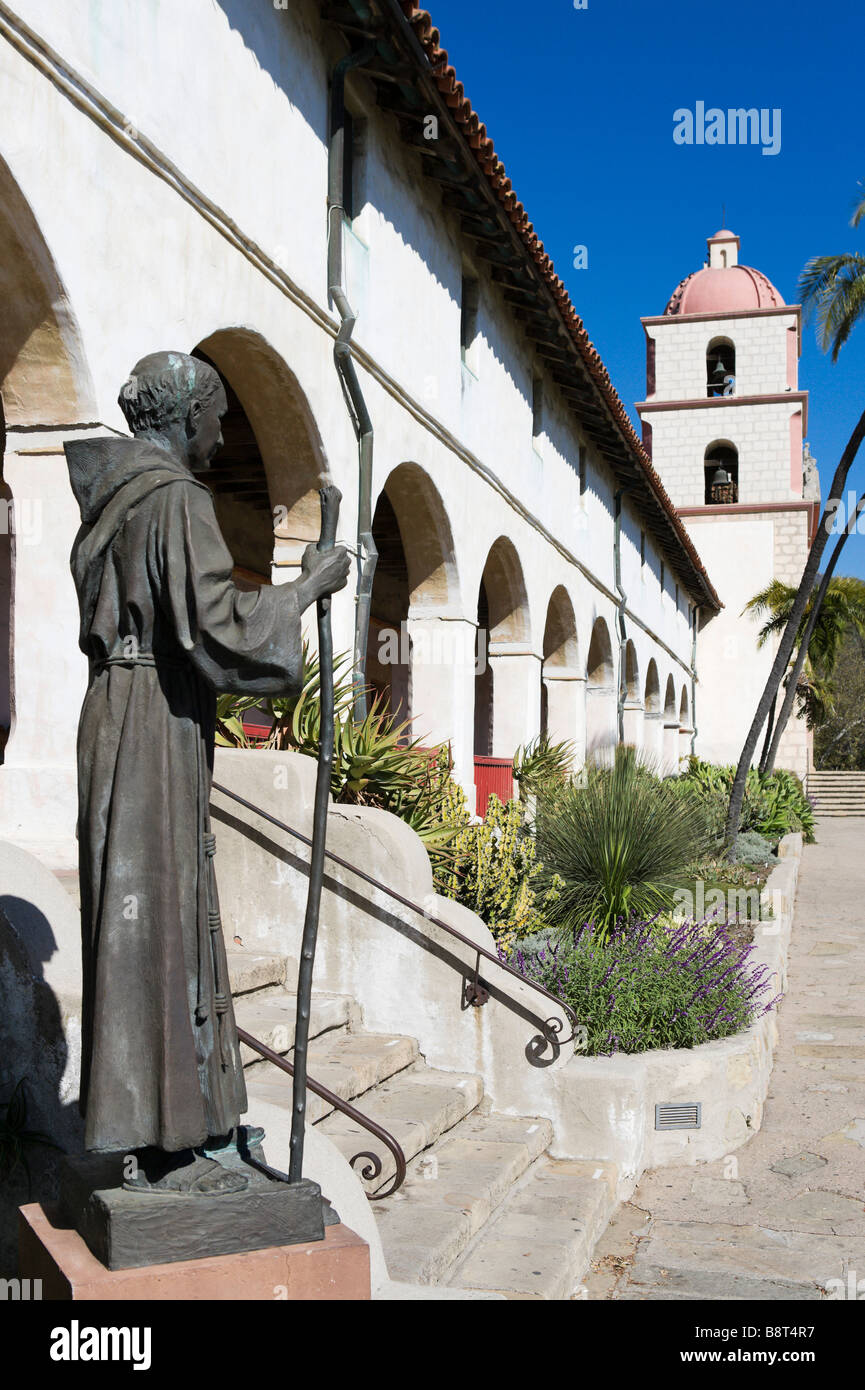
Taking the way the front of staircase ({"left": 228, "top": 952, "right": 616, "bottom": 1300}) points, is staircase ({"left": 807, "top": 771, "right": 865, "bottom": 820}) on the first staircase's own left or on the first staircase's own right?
on the first staircase's own left

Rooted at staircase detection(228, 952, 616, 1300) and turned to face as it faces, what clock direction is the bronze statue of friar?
The bronze statue of friar is roughly at 2 o'clock from the staircase.

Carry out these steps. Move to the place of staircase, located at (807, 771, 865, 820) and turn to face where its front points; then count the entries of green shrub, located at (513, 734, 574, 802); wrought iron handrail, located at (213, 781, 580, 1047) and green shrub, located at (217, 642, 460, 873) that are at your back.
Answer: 0

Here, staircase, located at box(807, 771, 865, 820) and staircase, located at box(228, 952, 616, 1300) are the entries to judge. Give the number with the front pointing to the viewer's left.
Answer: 0

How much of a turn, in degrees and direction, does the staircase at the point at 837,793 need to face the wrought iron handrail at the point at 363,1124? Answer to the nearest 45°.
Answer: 0° — it already faces it

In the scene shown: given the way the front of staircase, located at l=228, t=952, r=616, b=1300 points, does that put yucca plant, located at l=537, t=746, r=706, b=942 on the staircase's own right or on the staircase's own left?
on the staircase's own left

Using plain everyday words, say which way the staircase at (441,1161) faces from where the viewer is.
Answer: facing the viewer and to the right of the viewer

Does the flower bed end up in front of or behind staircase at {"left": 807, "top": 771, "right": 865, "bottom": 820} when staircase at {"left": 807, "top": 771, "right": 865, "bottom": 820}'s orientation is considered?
in front

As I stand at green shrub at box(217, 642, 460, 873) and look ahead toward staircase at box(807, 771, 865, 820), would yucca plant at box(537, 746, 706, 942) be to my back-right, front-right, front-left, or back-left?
front-right

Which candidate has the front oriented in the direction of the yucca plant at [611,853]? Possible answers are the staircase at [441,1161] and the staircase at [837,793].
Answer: the staircase at [837,793]

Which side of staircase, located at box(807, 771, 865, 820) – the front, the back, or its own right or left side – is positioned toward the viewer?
front

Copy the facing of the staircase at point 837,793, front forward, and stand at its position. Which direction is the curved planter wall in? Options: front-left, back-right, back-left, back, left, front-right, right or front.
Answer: front

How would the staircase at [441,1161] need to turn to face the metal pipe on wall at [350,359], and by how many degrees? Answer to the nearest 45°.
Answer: approximately 135° to its left

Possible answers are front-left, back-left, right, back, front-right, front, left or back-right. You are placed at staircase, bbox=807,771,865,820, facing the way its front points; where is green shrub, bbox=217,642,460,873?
front
